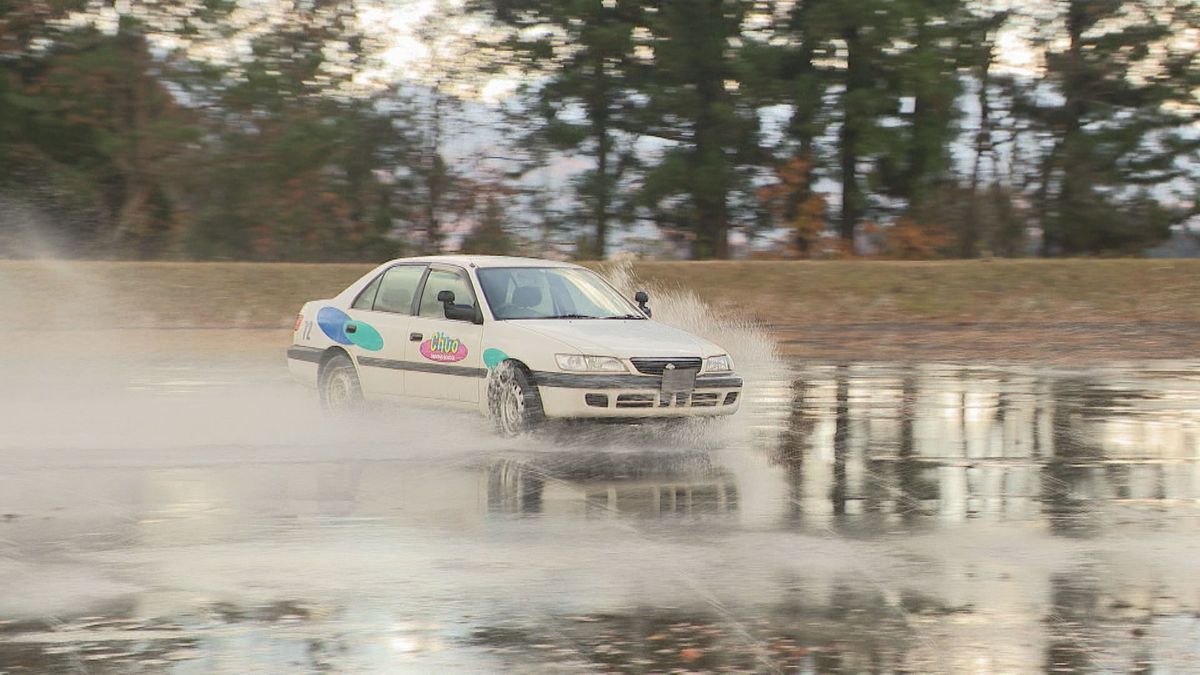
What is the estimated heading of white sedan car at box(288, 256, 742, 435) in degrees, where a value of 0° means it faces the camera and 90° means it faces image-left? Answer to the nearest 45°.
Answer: approximately 315°

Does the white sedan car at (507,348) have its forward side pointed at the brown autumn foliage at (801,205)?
no

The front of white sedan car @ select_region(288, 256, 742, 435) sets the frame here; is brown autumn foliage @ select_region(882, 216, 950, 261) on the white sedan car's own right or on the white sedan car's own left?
on the white sedan car's own left

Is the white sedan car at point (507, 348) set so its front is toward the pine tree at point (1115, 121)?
no

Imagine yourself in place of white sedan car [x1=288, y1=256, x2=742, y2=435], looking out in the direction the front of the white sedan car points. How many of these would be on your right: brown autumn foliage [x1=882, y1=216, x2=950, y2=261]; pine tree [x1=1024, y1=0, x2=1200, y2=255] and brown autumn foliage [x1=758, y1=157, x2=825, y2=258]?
0

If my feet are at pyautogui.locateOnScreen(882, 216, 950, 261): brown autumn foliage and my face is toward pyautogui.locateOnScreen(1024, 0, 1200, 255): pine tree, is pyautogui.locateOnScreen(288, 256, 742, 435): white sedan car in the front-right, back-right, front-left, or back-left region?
back-right

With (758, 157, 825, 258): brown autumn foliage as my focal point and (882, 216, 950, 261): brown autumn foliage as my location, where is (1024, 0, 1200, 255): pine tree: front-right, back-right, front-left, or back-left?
back-right

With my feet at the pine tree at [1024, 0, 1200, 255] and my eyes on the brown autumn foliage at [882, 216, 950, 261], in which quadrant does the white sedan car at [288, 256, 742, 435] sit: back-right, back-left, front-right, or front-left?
front-left
